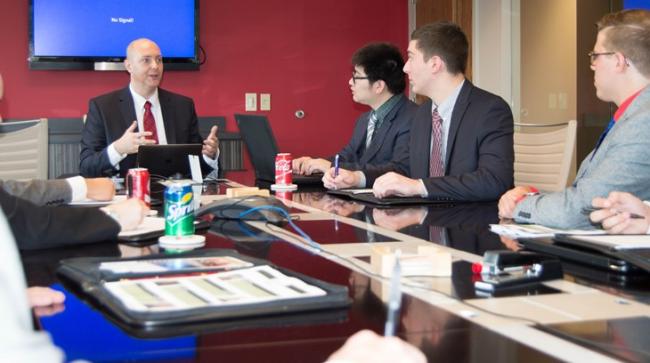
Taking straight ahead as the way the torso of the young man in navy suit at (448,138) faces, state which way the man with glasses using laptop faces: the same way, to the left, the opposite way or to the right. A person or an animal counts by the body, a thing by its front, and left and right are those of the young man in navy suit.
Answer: the same way

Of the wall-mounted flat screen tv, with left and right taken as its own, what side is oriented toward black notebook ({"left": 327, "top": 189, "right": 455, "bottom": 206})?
front

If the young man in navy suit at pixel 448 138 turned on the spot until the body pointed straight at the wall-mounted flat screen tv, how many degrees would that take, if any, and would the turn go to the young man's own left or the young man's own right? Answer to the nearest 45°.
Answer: approximately 90° to the young man's own right

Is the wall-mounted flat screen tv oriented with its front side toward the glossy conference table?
yes

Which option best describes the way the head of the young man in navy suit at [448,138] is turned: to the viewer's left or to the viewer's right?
to the viewer's left

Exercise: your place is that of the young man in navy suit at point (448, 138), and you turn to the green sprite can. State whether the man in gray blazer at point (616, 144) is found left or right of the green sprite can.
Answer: left

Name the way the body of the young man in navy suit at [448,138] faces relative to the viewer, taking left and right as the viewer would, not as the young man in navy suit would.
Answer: facing the viewer and to the left of the viewer

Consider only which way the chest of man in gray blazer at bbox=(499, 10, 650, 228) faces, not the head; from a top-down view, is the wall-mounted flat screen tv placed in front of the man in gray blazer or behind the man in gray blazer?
in front

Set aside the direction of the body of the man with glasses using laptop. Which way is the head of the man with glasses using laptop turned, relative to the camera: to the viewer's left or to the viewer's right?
to the viewer's left

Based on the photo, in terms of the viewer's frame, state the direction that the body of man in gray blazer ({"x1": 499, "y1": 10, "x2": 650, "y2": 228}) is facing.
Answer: to the viewer's left

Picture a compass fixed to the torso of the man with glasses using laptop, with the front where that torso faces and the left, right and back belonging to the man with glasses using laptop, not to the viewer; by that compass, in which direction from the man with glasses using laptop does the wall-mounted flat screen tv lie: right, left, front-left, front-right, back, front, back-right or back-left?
right

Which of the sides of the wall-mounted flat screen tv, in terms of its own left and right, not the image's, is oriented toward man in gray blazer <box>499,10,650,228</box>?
front

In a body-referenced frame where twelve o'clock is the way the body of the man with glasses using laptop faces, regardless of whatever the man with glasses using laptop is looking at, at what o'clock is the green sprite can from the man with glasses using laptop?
The green sprite can is roughly at 11 o'clock from the man with glasses using laptop.

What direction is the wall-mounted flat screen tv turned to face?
toward the camera

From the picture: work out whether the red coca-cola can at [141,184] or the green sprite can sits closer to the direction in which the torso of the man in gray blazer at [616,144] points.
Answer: the red coca-cola can

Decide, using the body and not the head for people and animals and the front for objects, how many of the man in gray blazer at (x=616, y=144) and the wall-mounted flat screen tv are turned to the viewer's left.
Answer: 1

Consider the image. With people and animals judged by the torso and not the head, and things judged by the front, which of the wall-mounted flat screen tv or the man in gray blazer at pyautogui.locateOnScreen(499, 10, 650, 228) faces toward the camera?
the wall-mounted flat screen tv

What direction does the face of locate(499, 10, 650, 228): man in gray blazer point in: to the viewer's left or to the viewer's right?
to the viewer's left
